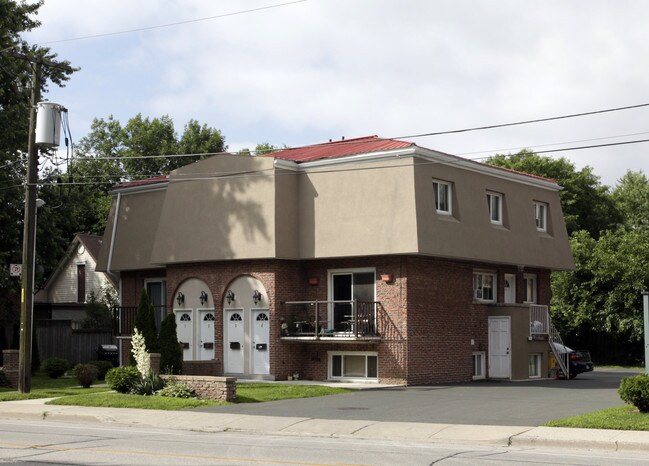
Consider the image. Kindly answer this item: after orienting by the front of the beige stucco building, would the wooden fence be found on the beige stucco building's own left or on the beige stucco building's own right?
on the beige stucco building's own right

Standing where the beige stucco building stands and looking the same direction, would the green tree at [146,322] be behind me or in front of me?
in front

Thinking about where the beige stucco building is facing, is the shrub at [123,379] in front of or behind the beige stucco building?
in front

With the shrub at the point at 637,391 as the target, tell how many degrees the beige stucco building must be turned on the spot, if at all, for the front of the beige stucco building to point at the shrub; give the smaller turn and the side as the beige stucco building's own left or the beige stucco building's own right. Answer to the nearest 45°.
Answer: approximately 45° to the beige stucco building's own left

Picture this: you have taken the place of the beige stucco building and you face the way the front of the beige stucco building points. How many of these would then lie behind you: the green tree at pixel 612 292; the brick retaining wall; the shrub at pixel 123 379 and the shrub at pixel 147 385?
1

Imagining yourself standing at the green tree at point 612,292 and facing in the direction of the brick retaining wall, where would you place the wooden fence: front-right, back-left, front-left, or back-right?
front-right

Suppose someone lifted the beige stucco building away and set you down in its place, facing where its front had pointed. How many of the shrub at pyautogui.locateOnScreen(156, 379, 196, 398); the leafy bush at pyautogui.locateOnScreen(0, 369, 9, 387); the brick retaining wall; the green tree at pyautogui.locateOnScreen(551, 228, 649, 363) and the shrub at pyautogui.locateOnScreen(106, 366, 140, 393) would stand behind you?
1

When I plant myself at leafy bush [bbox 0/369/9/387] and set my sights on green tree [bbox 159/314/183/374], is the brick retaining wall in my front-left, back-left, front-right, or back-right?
front-right

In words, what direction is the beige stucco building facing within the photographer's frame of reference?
facing the viewer and to the left of the viewer

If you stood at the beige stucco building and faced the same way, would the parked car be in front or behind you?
behind

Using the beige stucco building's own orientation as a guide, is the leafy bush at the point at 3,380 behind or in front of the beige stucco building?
in front
